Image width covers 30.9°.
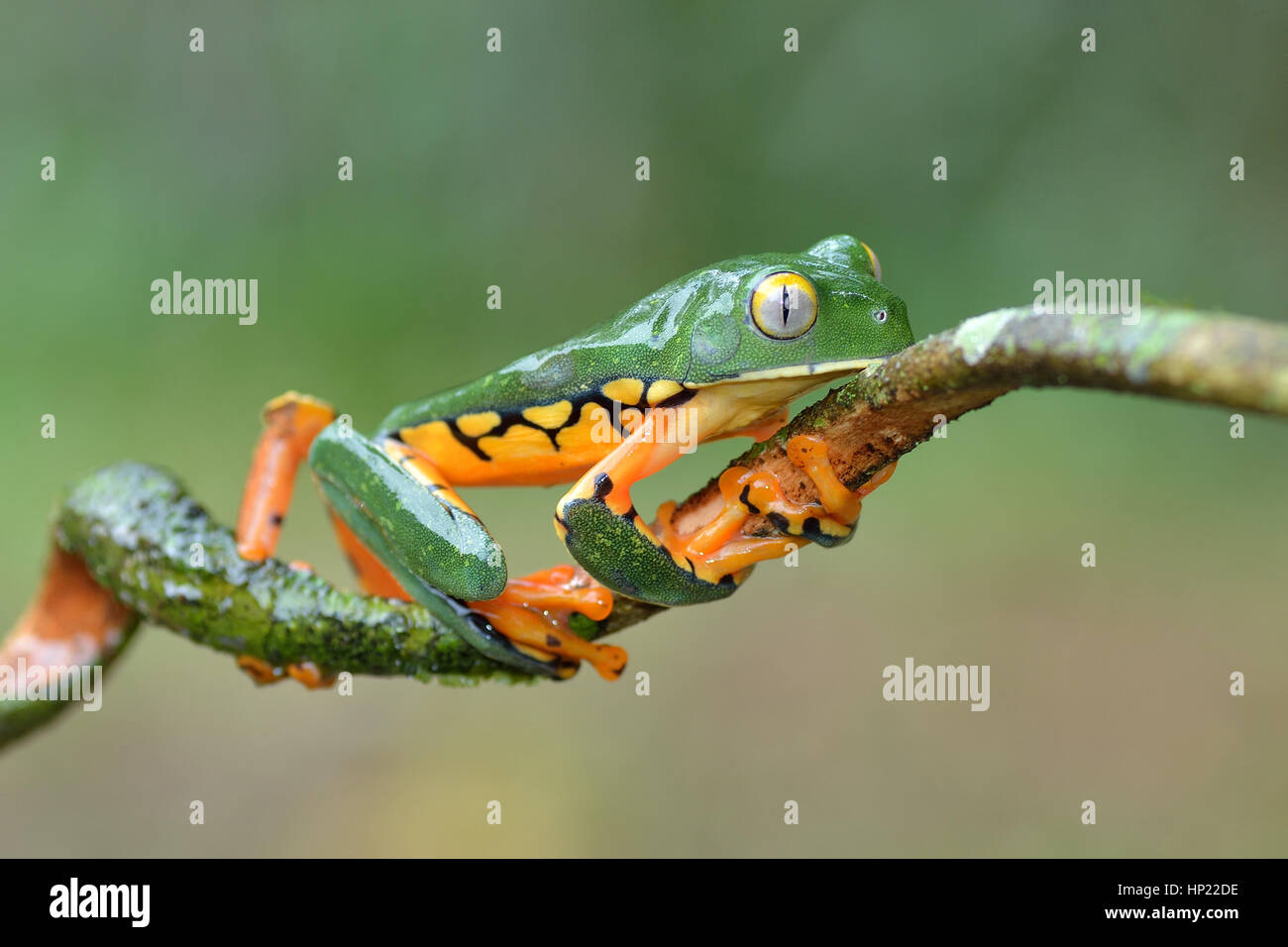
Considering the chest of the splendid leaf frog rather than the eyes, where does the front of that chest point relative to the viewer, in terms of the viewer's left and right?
facing to the right of the viewer
